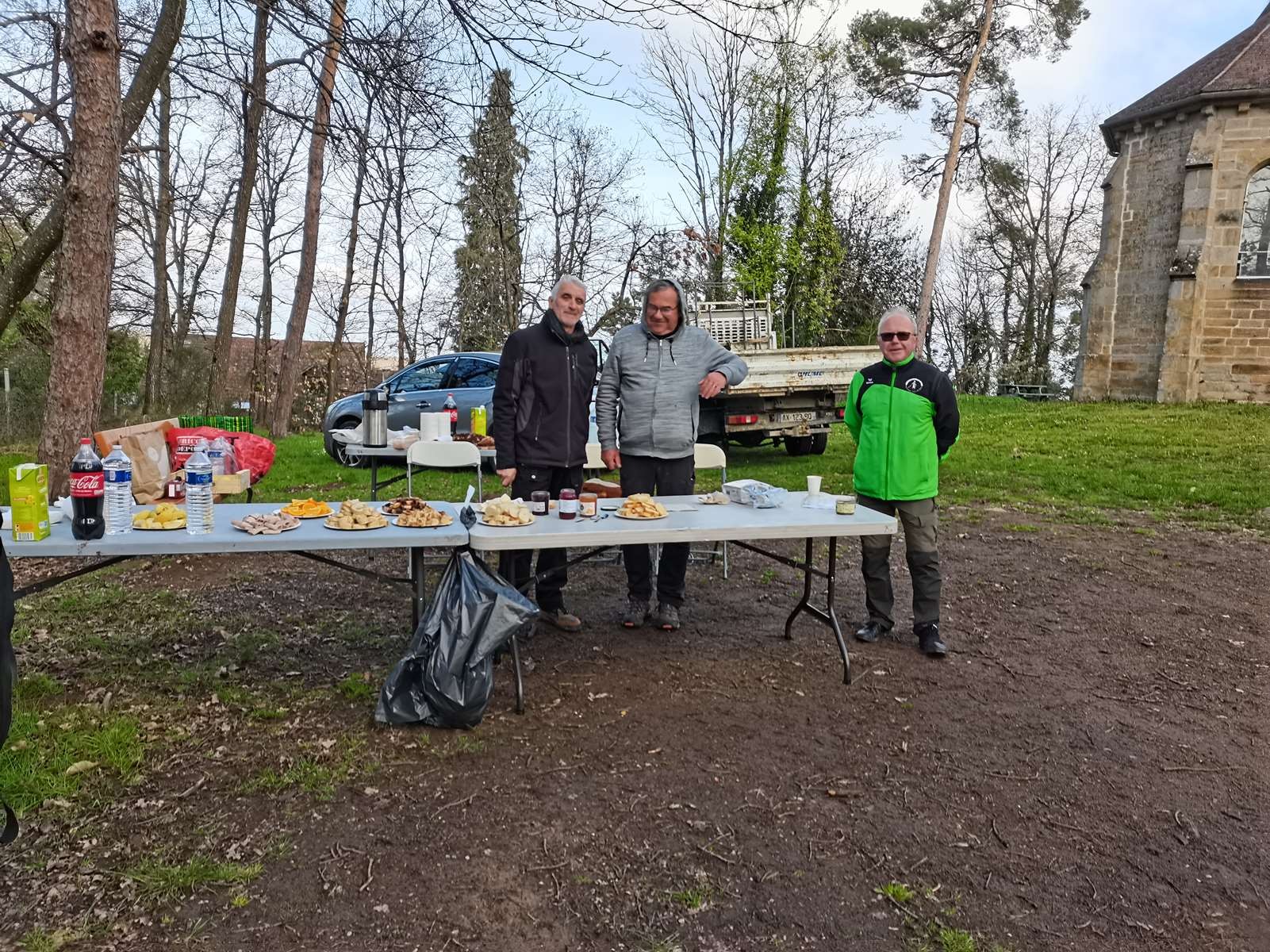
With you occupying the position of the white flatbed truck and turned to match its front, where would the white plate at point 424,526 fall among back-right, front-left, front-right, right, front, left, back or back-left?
back-left

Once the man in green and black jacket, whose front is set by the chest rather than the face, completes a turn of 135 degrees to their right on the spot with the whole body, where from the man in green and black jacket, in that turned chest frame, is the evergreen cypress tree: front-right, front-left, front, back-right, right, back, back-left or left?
front

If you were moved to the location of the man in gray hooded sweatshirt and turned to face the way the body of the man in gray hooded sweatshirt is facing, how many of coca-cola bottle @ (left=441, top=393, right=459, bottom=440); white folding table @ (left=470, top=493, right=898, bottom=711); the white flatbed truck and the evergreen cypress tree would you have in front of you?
1

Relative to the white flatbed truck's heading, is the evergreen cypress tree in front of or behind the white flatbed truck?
in front

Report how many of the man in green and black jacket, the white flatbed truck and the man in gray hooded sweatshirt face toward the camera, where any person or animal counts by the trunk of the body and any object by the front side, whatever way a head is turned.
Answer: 2

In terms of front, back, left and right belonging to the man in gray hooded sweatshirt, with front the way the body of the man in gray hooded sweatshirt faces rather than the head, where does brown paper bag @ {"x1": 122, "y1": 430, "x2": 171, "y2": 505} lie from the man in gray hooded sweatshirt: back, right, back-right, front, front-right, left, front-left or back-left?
right

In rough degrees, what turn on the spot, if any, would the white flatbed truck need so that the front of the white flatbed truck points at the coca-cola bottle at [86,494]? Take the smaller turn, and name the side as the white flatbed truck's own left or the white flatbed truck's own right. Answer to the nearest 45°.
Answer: approximately 135° to the white flatbed truck's own left

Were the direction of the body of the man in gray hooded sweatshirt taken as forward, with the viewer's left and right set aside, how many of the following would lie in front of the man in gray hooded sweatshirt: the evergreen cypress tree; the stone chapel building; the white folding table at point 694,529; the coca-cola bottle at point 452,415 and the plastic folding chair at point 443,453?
1

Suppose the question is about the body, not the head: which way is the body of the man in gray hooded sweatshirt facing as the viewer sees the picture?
toward the camera

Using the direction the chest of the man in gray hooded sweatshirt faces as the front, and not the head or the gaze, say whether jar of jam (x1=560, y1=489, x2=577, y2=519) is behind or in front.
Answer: in front

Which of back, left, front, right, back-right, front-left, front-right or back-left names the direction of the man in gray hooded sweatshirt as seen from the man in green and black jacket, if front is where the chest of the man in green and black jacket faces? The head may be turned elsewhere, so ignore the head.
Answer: right

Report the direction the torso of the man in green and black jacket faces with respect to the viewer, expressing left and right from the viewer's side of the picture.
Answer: facing the viewer

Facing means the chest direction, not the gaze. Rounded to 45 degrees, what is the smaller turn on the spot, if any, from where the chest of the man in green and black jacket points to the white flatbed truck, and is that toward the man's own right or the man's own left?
approximately 180°

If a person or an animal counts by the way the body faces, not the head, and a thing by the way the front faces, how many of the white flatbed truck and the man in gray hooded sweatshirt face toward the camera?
1
